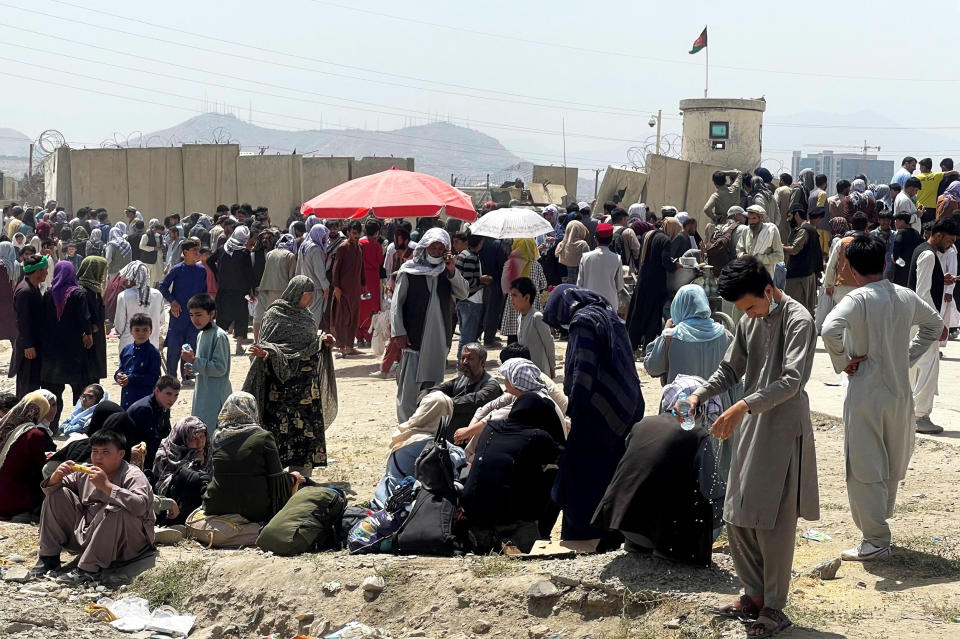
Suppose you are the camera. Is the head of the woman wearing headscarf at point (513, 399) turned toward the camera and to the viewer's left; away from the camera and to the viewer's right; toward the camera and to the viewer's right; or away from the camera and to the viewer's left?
away from the camera and to the viewer's left

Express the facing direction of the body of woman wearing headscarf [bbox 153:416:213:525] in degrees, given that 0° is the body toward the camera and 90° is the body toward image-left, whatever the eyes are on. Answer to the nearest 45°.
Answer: approximately 315°

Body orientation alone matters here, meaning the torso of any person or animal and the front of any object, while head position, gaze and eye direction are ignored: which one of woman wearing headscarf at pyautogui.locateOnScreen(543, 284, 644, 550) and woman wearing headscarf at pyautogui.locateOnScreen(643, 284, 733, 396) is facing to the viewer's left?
woman wearing headscarf at pyautogui.locateOnScreen(543, 284, 644, 550)

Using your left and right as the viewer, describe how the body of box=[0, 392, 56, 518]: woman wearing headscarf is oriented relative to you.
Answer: facing to the right of the viewer

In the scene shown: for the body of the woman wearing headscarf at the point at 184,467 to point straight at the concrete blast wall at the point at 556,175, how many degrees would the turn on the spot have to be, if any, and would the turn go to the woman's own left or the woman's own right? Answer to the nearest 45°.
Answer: approximately 90° to the woman's own left

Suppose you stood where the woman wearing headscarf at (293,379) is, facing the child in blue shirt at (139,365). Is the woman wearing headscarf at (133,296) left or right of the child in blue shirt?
right

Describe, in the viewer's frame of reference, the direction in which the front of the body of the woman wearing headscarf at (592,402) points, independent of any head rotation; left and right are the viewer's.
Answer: facing to the left of the viewer

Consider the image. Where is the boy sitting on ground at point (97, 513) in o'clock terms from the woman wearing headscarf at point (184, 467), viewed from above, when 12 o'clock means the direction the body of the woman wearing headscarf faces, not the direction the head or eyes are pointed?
The boy sitting on ground is roughly at 3 o'clock from the woman wearing headscarf.
